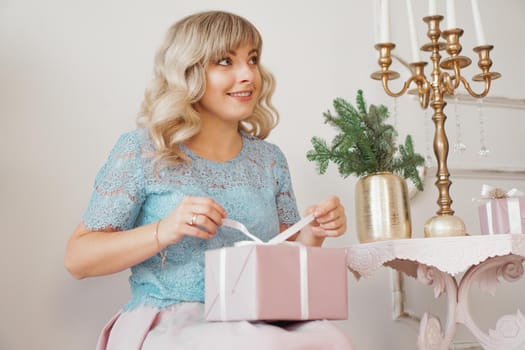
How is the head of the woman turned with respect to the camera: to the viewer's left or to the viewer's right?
to the viewer's right

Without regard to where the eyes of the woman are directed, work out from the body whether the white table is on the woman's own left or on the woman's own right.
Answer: on the woman's own left

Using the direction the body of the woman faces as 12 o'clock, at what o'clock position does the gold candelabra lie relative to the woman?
The gold candelabra is roughly at 10 o'clock from the woman.

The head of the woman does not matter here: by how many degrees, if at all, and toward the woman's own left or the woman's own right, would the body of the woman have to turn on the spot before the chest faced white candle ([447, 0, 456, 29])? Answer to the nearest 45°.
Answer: approximately 45° to the woman's own left

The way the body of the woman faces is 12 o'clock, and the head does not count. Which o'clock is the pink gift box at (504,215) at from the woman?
The pink gift box is roughly at 10 o'clock from the woman.

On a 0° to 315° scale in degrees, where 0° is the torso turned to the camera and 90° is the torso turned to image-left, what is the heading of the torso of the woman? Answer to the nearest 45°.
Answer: approximately 315°
